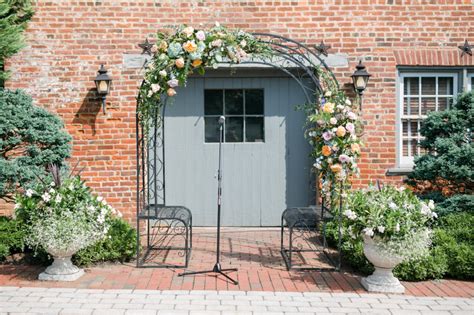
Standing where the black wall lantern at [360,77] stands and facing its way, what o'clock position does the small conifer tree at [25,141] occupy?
The small conifer tree is roughly at 2 o'clock from the black wall lantern.

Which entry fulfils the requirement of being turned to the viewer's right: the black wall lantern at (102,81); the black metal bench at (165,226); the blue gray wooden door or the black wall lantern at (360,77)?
the black metal bench

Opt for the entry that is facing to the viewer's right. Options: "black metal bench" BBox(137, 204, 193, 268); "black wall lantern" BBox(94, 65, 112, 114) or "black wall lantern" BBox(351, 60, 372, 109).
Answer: the black metal bench

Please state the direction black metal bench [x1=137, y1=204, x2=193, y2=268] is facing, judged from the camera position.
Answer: facing to the right of the viewer

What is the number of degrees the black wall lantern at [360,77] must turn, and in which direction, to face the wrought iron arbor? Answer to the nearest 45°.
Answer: approximately 45° to its right

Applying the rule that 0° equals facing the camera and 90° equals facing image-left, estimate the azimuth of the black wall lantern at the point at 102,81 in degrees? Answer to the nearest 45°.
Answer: approximately 0°

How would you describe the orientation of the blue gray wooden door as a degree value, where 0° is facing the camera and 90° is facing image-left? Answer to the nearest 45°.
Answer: approximately 0°

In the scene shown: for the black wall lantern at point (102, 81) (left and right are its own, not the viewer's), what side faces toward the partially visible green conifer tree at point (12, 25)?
right

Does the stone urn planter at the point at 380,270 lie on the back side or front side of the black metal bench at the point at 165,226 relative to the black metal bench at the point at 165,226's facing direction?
on the front side

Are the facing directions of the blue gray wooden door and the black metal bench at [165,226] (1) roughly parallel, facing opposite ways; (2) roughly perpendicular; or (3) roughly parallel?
roughly perpendicular
